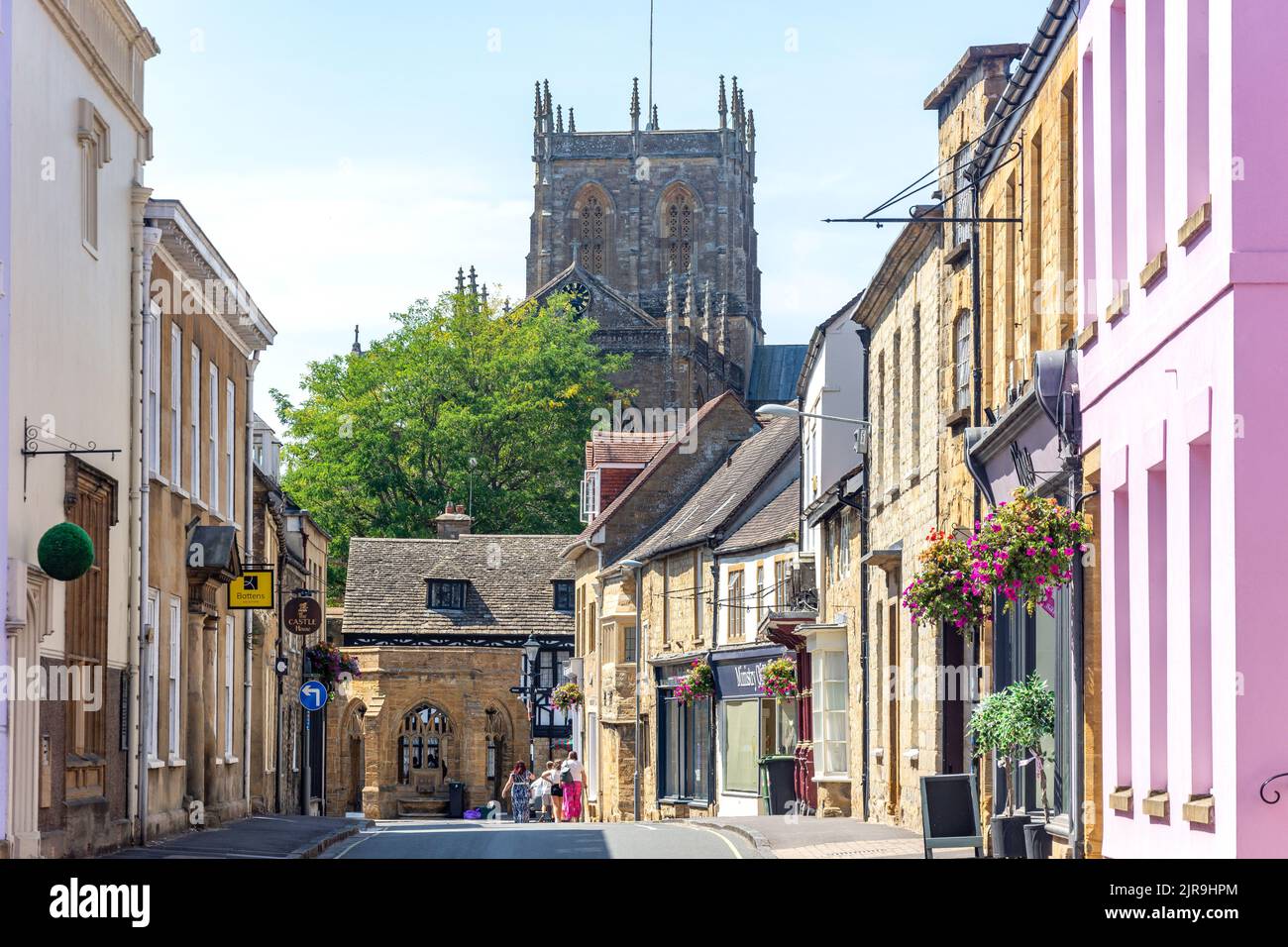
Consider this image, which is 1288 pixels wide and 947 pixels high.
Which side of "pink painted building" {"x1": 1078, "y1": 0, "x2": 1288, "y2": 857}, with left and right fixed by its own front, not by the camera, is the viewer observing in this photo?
left

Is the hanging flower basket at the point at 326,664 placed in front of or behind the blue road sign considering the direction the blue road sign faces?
behind

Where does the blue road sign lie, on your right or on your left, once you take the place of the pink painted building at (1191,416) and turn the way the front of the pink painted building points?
on your right

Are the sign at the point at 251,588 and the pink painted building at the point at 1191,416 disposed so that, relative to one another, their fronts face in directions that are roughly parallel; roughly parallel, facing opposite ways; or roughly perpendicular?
roughly perpendicular

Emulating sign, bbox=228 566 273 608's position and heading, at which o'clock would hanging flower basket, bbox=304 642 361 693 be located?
The hanging flower basket is roughly at 6 o'clock from the sign.

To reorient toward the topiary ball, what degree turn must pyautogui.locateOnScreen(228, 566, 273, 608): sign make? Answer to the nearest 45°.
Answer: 0° — it already faces it

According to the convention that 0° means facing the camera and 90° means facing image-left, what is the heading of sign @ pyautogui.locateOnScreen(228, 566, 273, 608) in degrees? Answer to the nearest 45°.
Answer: approximately 0°

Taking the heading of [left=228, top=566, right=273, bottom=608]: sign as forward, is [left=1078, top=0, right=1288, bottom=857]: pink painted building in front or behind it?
in front

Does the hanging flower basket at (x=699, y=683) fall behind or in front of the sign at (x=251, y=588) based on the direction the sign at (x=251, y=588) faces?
behind

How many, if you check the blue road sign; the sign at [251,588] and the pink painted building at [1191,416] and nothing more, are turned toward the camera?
2
